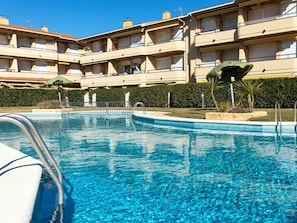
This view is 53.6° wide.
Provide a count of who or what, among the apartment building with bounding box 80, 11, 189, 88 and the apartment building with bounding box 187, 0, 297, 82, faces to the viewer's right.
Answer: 0

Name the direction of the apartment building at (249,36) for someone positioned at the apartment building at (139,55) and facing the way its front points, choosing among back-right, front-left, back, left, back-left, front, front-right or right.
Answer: left

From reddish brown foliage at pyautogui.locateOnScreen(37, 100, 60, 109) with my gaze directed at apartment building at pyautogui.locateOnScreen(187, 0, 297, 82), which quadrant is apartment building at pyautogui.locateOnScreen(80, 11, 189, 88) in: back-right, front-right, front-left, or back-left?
front-left
